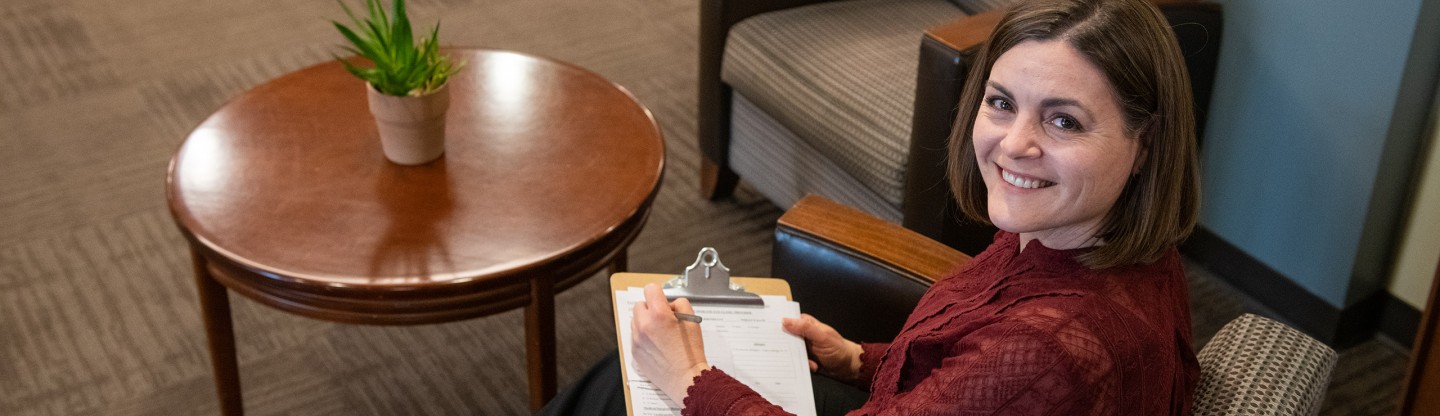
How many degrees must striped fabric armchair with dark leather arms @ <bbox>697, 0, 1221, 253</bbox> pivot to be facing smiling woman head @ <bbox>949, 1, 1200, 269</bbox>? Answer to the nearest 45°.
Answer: approximately 45° to its left

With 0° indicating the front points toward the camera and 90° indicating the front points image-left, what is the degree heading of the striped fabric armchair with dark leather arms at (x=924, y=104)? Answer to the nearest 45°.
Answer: approximately 45°

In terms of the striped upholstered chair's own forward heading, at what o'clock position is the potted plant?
The potted plant is roughly at 12 o'clock from the striped upholstered chair.

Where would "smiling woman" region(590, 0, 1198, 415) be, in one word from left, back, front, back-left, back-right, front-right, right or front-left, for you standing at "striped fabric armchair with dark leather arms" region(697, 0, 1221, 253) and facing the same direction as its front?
front-left

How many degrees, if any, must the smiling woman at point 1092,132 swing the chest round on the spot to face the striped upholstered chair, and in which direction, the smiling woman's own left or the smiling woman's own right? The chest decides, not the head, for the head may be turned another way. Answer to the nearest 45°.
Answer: approximately 135° to the smiling woman's own right

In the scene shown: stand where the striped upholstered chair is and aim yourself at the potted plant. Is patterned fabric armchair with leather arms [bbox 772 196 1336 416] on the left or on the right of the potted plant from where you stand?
left

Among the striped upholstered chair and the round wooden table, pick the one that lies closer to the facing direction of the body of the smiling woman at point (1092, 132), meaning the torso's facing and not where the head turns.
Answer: the round wooden table
